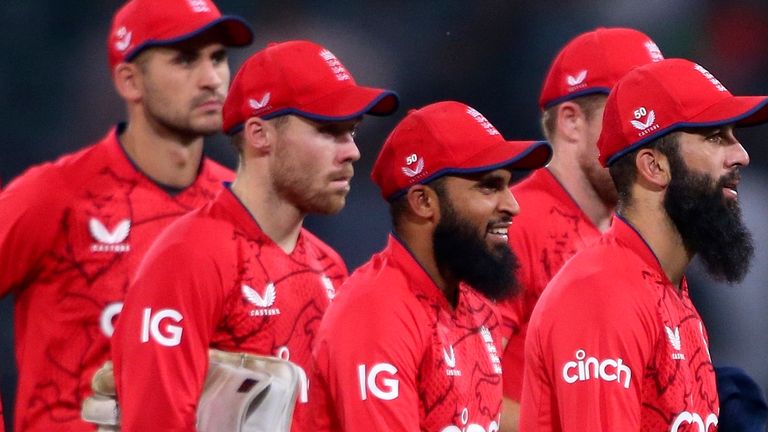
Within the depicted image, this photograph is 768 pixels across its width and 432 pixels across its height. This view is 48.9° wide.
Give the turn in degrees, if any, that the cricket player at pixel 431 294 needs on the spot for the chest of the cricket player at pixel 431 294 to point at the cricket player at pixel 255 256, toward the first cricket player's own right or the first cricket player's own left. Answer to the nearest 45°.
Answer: approximately 135° to the first cricket player's own right

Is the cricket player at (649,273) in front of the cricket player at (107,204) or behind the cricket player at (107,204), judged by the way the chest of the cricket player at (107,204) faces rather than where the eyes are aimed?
in front

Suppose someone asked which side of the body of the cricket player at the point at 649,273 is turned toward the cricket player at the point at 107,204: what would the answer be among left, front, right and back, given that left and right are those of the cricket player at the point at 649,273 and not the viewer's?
back

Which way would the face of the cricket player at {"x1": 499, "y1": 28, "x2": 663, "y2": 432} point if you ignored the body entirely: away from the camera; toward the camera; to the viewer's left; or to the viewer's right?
to the viewer's right

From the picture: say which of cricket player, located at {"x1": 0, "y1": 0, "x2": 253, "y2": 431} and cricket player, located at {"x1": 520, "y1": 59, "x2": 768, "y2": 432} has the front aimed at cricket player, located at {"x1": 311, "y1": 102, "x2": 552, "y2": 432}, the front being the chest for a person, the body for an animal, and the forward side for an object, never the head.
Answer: cricket player, located at {"x1": 0, "y1": 0, "x2": 253, "y2": 431}

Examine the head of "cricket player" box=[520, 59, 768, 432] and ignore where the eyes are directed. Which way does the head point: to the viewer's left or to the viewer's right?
to the viewer's right

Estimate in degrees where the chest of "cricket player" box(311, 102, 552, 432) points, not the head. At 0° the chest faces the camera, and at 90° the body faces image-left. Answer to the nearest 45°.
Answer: approximately 315°

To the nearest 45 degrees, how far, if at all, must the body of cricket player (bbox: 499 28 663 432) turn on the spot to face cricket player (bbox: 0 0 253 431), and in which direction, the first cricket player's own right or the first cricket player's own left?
approximately 135° to the first cricket player's own right

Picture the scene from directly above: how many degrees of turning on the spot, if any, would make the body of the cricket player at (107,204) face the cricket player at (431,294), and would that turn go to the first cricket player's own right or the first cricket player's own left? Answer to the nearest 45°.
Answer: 0° — they already face them

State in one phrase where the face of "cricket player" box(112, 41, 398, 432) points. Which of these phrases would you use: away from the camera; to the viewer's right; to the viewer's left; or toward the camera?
to the viewer's right

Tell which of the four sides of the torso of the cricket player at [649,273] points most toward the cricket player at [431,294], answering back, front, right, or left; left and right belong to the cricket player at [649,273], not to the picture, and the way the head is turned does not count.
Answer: back

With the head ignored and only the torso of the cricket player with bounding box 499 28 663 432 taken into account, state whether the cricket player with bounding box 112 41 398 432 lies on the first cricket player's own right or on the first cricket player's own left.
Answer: on the first cricket player's own right

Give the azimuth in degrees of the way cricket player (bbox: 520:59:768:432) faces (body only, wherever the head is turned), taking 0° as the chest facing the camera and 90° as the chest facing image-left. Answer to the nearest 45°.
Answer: approximately 270°

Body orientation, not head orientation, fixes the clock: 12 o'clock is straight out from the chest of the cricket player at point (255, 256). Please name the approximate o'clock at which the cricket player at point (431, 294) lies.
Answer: the cricket player at point (431, 294) is roughly at 11 o'clock from the cricket player at point (255, 256).
